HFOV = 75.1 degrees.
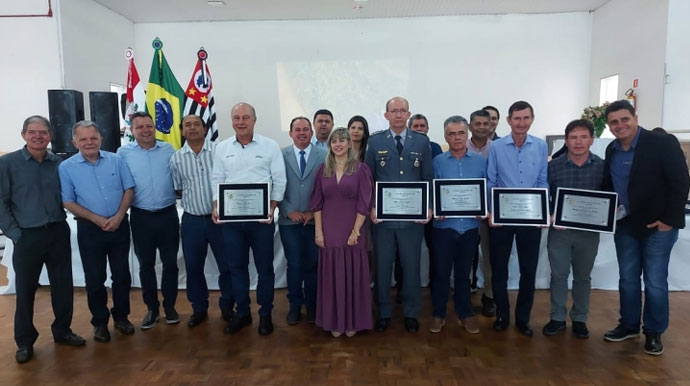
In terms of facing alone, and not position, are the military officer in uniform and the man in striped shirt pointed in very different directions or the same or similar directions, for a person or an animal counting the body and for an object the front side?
same or similar directions

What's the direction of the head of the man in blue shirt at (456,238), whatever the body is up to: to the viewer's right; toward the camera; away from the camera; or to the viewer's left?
toward the camera

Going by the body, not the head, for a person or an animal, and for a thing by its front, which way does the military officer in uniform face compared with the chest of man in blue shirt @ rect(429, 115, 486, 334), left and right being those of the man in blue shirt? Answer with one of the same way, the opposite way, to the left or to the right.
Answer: the same way

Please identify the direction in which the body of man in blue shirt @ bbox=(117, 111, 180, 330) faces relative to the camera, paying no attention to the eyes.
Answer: toward the camera

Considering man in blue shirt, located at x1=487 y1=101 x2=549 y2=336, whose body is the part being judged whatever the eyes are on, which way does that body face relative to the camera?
toward the camera

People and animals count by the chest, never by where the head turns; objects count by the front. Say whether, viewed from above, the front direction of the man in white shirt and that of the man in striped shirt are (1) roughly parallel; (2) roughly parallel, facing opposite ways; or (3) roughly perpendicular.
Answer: roughly parallel

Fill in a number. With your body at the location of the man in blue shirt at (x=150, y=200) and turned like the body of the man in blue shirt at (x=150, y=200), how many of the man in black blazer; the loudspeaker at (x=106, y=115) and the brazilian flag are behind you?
2

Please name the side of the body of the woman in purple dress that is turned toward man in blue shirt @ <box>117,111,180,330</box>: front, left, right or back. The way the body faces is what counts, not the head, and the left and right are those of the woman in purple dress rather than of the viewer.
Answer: right

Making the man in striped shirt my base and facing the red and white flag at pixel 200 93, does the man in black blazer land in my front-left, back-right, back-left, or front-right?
back-right

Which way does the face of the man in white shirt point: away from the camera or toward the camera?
toward the camera

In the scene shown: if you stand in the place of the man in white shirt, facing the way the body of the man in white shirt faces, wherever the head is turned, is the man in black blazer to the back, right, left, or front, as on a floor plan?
left

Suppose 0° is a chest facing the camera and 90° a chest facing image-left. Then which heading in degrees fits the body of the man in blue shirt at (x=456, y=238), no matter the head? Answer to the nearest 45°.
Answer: approximately 0°

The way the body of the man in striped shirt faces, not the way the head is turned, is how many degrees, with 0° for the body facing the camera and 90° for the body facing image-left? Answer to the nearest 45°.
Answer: approximately 0°

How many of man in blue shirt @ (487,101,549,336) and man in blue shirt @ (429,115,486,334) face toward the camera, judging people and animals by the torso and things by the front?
2

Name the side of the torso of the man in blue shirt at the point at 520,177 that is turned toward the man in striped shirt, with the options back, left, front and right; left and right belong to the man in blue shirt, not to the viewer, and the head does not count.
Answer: right

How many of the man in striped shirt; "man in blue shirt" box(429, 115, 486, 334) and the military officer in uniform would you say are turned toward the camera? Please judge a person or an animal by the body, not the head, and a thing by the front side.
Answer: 3
